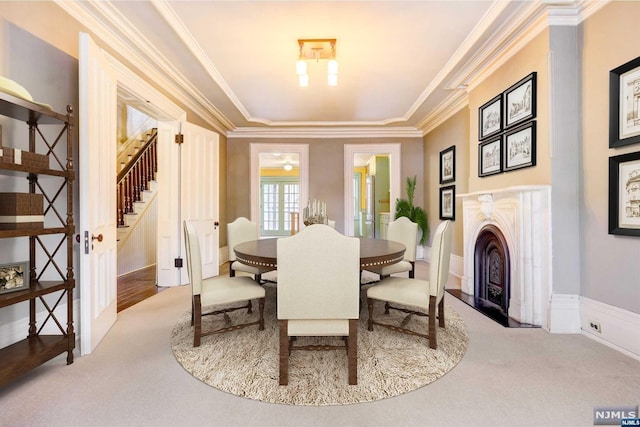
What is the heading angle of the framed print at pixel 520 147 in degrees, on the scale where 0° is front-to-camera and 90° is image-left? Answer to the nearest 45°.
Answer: approximately 45°

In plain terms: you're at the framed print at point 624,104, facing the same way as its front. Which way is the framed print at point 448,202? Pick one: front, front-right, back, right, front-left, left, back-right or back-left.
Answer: right

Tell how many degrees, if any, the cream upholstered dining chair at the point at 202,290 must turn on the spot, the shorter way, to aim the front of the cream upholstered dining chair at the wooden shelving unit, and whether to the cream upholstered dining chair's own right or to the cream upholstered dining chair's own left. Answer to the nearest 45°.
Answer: approximately 180°

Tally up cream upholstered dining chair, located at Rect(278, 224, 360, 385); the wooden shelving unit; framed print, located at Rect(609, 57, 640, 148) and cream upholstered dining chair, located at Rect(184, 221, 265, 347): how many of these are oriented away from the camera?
1

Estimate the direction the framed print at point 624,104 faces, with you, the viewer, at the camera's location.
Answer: facing the viewer and to the left of the viewer

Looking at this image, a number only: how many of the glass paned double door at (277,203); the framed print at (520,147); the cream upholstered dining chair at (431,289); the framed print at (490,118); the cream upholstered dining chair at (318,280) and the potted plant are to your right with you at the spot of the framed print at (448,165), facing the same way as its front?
2

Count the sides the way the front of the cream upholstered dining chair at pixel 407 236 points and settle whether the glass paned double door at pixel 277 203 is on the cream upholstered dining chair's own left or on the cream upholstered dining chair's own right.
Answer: on the cream upholstered dining chair's own right

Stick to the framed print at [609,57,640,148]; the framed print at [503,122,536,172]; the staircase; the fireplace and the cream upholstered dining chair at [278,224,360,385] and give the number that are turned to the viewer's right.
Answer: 0

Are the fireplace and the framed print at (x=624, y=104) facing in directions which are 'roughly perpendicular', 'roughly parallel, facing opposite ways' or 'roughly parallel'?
roughly parallel

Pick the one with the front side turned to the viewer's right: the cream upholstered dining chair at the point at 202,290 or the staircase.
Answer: the cream upholstered dining chair

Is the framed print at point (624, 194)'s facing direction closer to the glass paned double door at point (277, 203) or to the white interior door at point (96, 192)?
the white interior door

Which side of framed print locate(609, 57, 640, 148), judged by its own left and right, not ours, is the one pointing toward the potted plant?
right

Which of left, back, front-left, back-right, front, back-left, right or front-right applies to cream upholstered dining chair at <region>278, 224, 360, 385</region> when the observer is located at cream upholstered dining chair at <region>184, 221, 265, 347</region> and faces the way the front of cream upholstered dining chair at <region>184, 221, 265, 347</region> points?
front-right
